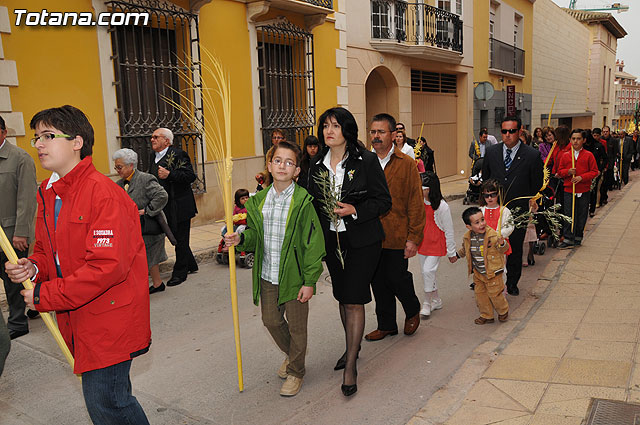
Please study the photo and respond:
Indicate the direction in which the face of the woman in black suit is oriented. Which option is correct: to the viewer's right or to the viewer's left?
to the viewer's left

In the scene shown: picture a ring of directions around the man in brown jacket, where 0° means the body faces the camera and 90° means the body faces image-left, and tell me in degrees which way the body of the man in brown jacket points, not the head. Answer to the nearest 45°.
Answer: approximately 45°

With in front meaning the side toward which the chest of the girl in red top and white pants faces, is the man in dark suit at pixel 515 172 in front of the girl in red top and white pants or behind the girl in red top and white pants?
behind

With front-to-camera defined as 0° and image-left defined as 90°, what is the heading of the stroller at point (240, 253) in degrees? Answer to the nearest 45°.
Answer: approximately 45°

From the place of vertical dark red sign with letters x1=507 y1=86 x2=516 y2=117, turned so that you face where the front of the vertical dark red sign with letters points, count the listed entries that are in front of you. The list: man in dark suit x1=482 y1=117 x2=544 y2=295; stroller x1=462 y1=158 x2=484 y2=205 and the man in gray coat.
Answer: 3

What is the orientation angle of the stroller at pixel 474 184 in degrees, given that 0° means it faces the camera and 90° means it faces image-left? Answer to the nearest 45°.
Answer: approximately 45°

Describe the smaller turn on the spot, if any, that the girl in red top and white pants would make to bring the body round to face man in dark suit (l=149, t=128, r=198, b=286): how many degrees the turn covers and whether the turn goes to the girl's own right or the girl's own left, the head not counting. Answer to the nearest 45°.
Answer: approximately 45° to the girl's own right
